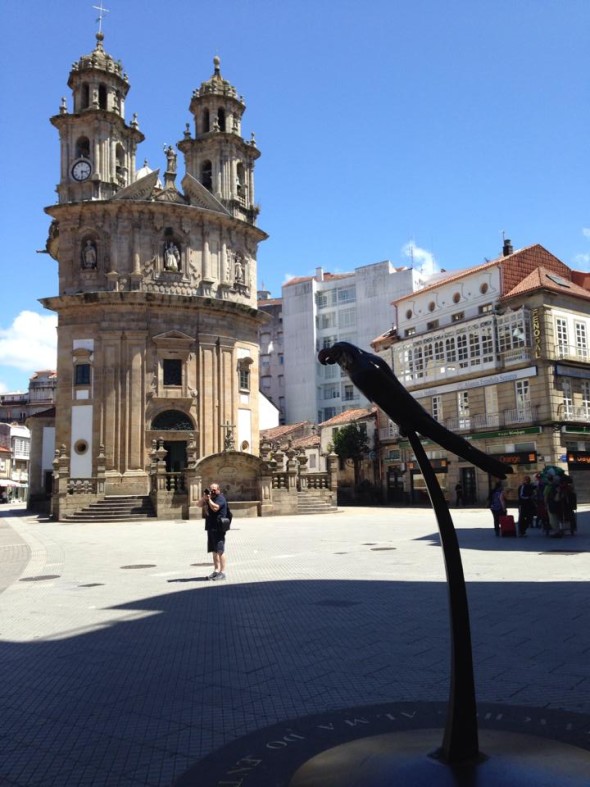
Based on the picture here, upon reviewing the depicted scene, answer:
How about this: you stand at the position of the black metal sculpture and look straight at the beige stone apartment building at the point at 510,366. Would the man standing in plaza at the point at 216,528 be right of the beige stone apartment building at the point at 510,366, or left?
left

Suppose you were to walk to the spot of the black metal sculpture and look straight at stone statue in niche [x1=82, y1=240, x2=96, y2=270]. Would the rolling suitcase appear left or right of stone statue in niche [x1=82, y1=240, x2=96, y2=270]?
right

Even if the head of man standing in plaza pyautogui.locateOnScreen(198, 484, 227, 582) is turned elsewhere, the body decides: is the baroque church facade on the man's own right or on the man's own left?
on the man's own right

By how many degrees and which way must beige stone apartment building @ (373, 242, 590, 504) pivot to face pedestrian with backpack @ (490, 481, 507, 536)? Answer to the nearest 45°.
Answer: approximately 45° to its left

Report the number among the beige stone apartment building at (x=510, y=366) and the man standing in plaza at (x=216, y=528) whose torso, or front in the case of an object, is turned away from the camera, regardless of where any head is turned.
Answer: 0

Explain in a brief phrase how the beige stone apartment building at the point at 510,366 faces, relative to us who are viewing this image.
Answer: facing the viewer and to the left of the viewer

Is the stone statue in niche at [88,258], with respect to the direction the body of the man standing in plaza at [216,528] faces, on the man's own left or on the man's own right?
on the man's own right

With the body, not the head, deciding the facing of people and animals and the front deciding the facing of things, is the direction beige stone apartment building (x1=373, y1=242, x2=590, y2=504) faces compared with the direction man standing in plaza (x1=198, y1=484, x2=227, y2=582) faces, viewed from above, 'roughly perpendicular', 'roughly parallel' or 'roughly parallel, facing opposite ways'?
roughly parallel

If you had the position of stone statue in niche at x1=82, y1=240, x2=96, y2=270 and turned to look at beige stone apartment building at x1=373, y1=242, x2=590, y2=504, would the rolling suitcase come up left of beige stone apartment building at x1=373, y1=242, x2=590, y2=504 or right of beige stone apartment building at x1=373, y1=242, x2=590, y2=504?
right

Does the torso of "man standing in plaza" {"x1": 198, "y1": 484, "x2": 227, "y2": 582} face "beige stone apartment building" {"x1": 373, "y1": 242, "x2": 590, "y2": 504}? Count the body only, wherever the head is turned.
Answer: no

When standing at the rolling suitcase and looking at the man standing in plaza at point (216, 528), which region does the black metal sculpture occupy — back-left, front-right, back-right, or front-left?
front-left

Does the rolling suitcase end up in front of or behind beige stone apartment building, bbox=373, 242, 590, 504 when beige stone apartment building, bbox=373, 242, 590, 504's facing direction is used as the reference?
in front

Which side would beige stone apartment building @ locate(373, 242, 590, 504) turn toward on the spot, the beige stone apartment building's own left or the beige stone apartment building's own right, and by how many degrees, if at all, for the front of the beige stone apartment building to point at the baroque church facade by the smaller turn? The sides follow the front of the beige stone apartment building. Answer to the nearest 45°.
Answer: approximately 45° to the beige stone apartment building's own right
